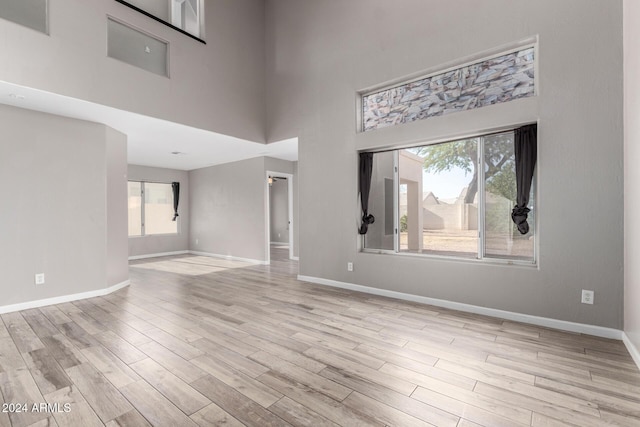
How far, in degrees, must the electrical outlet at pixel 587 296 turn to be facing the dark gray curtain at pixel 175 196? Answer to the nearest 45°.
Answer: approximately 90° to its right

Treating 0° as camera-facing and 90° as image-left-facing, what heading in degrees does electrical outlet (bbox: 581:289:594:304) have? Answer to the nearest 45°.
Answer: approximately 0°

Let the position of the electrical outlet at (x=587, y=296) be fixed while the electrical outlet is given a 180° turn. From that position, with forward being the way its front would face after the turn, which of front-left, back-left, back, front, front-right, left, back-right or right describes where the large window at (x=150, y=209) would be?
left

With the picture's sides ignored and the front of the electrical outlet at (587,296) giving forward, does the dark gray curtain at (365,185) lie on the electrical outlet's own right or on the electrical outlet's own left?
on the electrical outlet's own right
